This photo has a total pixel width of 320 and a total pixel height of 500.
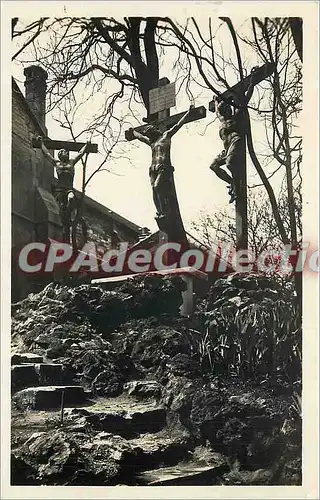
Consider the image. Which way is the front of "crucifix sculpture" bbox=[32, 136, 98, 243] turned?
toward the camera

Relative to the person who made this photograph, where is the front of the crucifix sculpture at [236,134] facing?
facing the viewer and to the left of the viewer

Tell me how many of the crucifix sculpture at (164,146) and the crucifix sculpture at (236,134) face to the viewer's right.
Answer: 0

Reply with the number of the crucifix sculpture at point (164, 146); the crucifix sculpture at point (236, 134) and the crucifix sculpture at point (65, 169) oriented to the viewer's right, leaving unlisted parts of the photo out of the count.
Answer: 0
